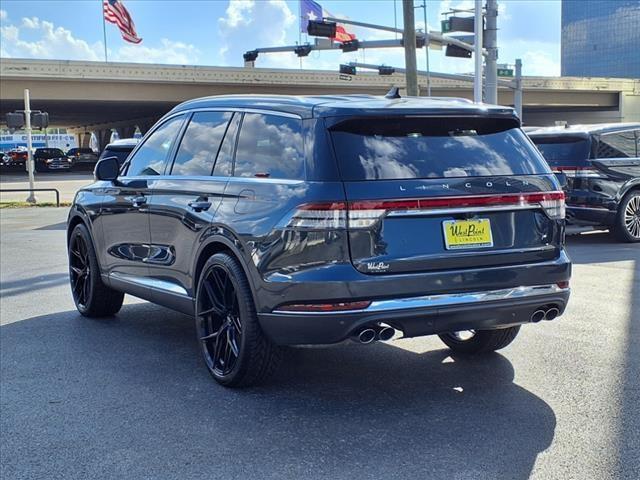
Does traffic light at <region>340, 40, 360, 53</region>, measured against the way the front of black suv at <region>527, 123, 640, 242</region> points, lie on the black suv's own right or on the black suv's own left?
on the black suv's own left

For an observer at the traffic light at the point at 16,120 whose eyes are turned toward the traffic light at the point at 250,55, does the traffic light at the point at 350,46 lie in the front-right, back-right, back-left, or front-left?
front-right

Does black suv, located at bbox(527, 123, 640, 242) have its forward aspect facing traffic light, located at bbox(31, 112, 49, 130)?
no

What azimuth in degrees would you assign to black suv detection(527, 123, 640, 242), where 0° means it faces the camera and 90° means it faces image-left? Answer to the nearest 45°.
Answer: approximately 225°

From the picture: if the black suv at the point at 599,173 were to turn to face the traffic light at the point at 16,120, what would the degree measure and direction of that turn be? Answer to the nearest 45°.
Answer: approximately 90° to its left

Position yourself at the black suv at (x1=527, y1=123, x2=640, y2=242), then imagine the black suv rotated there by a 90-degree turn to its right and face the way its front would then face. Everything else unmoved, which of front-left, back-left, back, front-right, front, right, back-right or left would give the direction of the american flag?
back

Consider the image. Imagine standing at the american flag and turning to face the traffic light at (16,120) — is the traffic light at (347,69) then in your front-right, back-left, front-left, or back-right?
front-left

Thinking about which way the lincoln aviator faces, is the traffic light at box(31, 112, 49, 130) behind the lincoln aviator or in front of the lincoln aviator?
in front

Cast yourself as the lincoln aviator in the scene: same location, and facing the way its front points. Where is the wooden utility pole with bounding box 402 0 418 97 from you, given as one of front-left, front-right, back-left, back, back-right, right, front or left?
front-right

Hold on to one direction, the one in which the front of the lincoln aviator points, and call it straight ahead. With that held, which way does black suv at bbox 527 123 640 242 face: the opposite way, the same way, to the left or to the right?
to the right

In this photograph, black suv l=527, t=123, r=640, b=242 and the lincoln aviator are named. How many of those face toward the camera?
0

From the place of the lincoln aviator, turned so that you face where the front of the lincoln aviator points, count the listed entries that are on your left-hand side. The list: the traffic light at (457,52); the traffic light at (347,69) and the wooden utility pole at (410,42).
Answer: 0

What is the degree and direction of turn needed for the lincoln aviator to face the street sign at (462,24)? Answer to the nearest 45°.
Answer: approximately 45° to its right

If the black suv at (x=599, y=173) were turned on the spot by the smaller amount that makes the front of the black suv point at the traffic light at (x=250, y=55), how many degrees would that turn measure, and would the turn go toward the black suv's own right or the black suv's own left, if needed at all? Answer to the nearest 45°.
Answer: approximately 90° to the black suv's own left

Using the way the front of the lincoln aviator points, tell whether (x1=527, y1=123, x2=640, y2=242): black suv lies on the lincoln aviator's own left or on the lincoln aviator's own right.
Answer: on the lincoln aviator's own right

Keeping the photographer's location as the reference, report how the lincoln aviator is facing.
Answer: facing away from the viewer and to the left of the viewer

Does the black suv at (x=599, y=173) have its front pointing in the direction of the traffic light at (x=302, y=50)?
no

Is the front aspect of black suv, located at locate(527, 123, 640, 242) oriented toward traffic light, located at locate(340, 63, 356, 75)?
no
